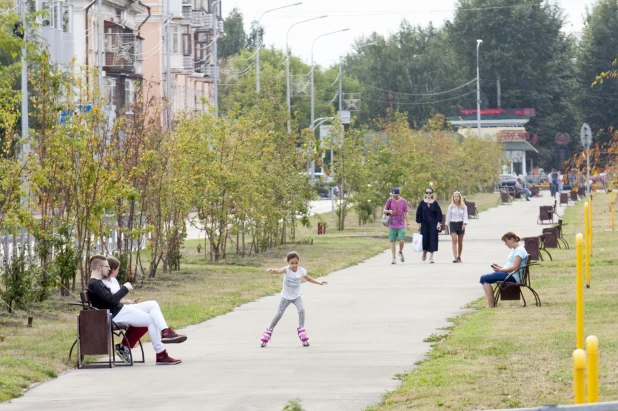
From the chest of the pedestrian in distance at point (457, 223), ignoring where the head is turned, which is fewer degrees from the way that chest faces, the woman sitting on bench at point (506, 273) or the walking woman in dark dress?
the woman sitting on bench

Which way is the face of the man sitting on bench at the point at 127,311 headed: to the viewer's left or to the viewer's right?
to the viewer's right

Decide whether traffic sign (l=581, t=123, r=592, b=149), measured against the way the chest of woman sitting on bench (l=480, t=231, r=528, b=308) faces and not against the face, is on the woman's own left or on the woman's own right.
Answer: on the woman's own right

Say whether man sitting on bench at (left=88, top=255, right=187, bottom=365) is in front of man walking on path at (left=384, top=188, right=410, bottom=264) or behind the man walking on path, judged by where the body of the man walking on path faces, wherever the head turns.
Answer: in front

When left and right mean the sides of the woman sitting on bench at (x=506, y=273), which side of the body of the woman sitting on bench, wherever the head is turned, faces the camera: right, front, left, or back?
left

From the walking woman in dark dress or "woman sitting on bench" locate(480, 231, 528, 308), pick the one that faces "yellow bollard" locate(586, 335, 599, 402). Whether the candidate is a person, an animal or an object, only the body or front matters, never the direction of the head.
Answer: the walking woman in dark dress

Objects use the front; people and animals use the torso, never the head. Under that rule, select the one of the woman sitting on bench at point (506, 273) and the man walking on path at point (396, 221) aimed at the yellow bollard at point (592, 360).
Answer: the man walking on path

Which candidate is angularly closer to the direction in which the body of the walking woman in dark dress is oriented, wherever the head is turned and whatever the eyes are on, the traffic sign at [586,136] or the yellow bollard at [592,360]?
the yellow bollard

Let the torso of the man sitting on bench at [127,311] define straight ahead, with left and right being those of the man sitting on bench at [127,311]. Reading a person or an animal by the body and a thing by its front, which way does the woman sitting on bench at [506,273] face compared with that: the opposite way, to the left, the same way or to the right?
the opposite way

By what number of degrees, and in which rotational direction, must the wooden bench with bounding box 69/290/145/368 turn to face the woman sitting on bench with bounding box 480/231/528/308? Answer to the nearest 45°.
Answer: approximately 45° to its left

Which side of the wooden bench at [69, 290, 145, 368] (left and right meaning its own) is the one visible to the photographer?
right

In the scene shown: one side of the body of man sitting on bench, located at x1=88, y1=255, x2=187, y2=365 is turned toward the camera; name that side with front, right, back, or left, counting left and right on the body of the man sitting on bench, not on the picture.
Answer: right
